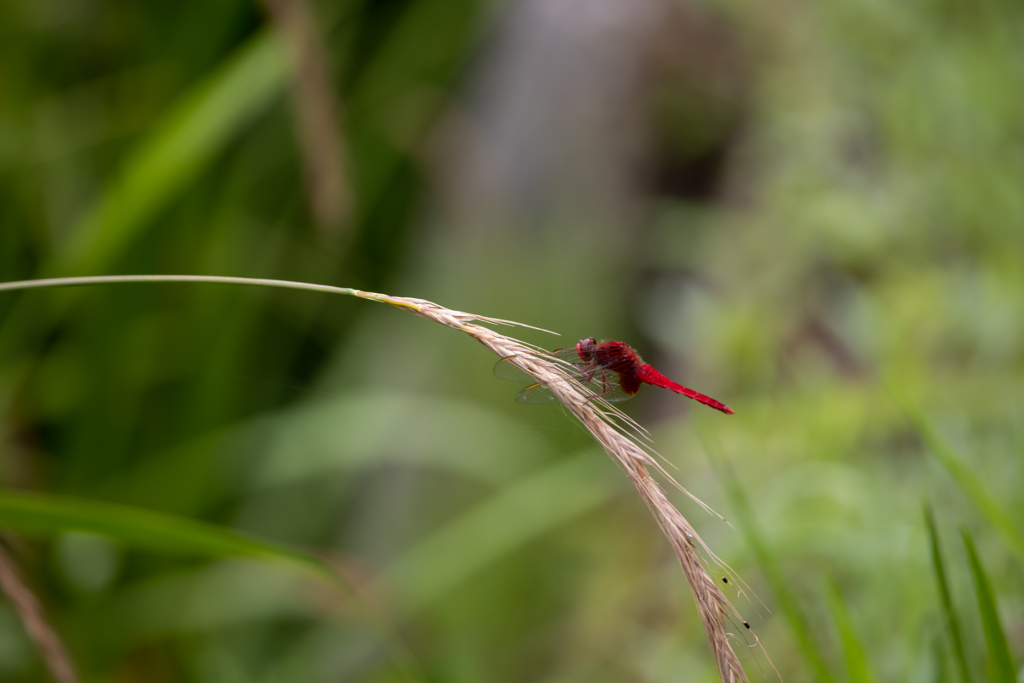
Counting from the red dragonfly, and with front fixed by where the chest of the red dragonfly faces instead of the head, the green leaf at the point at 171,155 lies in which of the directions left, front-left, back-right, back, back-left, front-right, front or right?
front-right

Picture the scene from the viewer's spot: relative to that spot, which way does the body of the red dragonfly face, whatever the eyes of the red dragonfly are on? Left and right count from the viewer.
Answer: facing to the left of the viewer

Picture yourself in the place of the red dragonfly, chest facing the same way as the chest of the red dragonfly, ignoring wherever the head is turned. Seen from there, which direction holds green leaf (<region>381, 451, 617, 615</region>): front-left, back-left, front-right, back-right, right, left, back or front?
right
